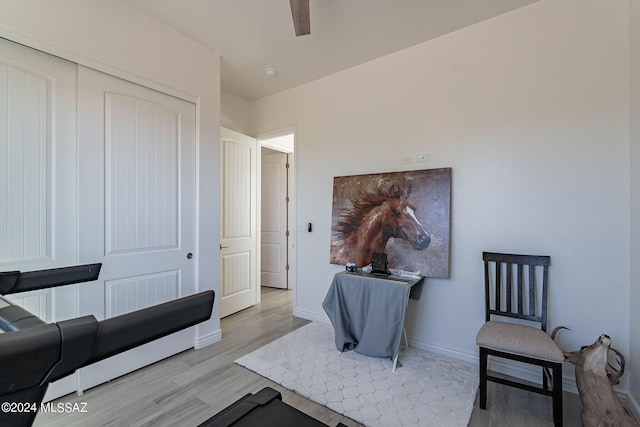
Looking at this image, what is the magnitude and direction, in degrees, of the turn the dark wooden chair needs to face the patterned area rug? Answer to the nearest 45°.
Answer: approximately 45° to its right

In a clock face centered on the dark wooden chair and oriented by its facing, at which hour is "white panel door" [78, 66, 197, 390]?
The white panel door is roughly at 2 o'clock from the dark wooden chair.

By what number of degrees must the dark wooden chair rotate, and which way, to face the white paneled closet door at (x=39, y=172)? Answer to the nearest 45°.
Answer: approximately 45° to its right

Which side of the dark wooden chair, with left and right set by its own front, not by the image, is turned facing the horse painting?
right

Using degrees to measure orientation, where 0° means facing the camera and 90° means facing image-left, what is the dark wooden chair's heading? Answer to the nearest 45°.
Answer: approximately 0°

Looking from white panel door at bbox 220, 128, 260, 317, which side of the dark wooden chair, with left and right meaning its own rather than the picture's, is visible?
right

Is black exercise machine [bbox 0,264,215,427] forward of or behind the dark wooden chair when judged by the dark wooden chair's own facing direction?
forward

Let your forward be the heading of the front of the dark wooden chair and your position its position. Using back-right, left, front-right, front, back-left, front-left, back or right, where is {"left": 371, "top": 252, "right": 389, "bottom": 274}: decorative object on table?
right
